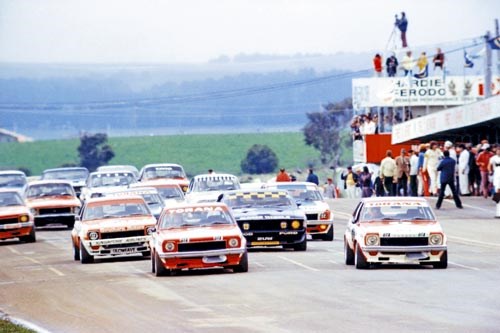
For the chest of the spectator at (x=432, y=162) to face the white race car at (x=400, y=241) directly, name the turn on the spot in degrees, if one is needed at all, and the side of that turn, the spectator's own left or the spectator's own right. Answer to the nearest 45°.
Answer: approximately 45° to the spectator's own left

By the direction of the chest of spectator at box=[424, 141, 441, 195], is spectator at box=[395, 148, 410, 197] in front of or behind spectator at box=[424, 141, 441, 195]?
in front

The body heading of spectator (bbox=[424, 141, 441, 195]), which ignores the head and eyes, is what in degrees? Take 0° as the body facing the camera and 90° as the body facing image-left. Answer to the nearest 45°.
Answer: approximately 45°
